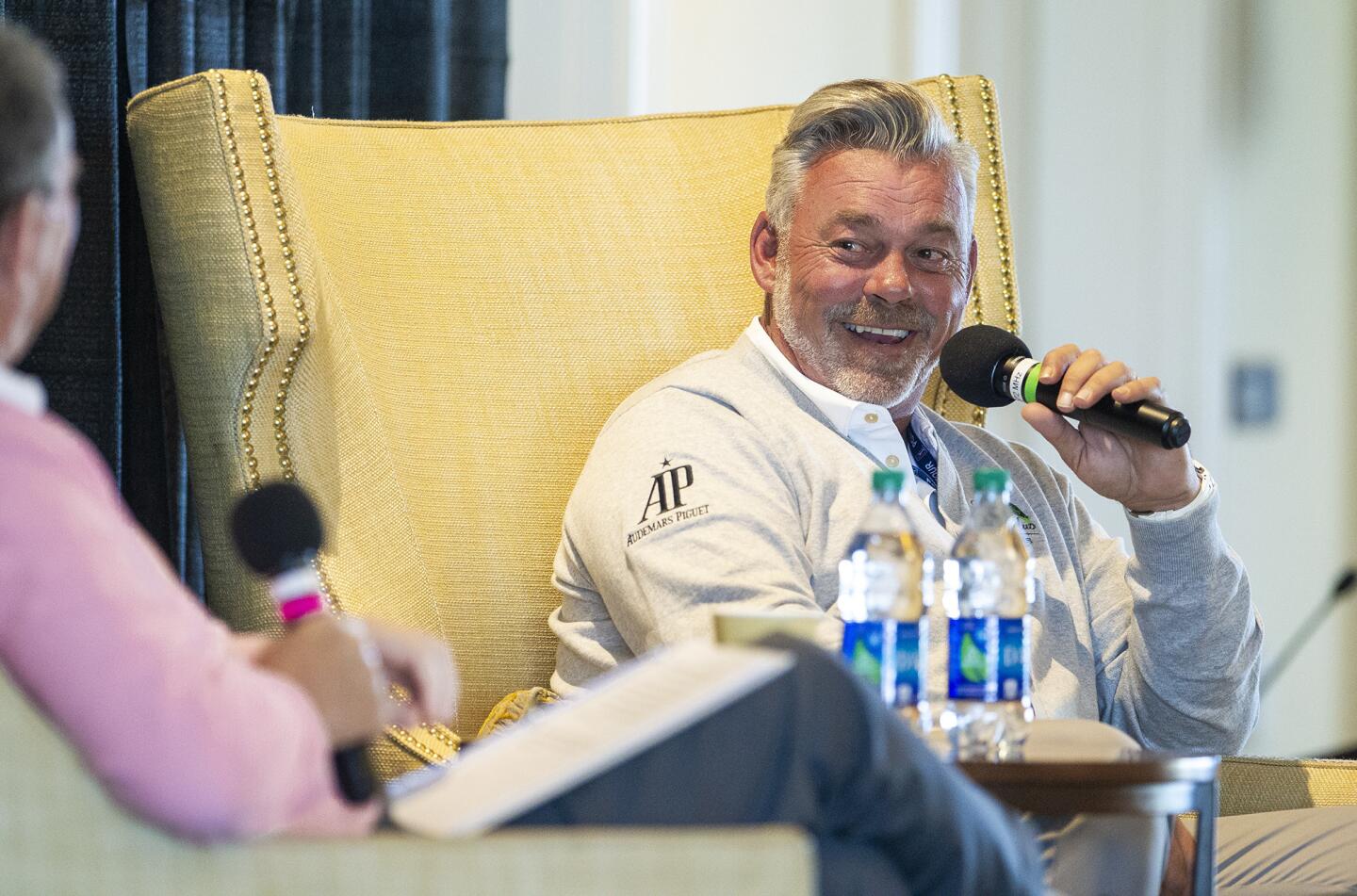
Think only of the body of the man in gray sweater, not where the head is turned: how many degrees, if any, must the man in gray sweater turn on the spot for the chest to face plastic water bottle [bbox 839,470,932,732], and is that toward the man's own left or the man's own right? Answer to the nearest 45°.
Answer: approximately 45° to the man's own right

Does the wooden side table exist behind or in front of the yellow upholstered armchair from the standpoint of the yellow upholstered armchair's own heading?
in front

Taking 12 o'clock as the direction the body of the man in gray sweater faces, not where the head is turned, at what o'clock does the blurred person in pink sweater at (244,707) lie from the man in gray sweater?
The blurred person in pink sweater is roughly at 2 o'clock from the man in gray sweater.

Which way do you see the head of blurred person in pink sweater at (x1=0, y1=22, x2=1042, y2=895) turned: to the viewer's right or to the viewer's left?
to the viewer's right

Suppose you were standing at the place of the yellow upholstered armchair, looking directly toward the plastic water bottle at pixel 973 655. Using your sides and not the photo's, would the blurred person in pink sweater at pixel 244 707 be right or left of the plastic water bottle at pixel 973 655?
right
